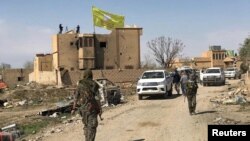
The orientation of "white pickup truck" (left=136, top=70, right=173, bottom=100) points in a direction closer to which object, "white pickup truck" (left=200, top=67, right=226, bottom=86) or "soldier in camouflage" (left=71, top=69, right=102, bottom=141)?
the soldier in camouflage

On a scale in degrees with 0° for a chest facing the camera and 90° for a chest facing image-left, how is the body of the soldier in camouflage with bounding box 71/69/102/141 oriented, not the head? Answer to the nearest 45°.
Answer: approximately 180°

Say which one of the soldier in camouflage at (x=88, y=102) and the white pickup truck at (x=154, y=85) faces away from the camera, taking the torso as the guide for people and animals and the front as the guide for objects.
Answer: the soldier in camouflage

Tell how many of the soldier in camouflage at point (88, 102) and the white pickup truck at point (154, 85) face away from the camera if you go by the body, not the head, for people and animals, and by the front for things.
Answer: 1

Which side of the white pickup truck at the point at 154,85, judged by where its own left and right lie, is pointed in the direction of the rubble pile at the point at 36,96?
right

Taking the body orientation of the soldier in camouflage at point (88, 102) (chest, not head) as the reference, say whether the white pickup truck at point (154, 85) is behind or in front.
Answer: in front

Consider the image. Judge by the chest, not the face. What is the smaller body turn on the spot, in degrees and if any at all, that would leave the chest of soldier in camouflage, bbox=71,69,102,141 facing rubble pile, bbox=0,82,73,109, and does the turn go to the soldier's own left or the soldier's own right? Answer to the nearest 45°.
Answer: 0° — they already face it

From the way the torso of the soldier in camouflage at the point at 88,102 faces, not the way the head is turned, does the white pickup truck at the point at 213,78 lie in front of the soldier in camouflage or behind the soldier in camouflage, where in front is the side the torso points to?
in front

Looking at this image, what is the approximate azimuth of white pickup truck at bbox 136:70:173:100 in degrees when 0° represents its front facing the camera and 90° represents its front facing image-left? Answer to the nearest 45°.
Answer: approximately 45°
